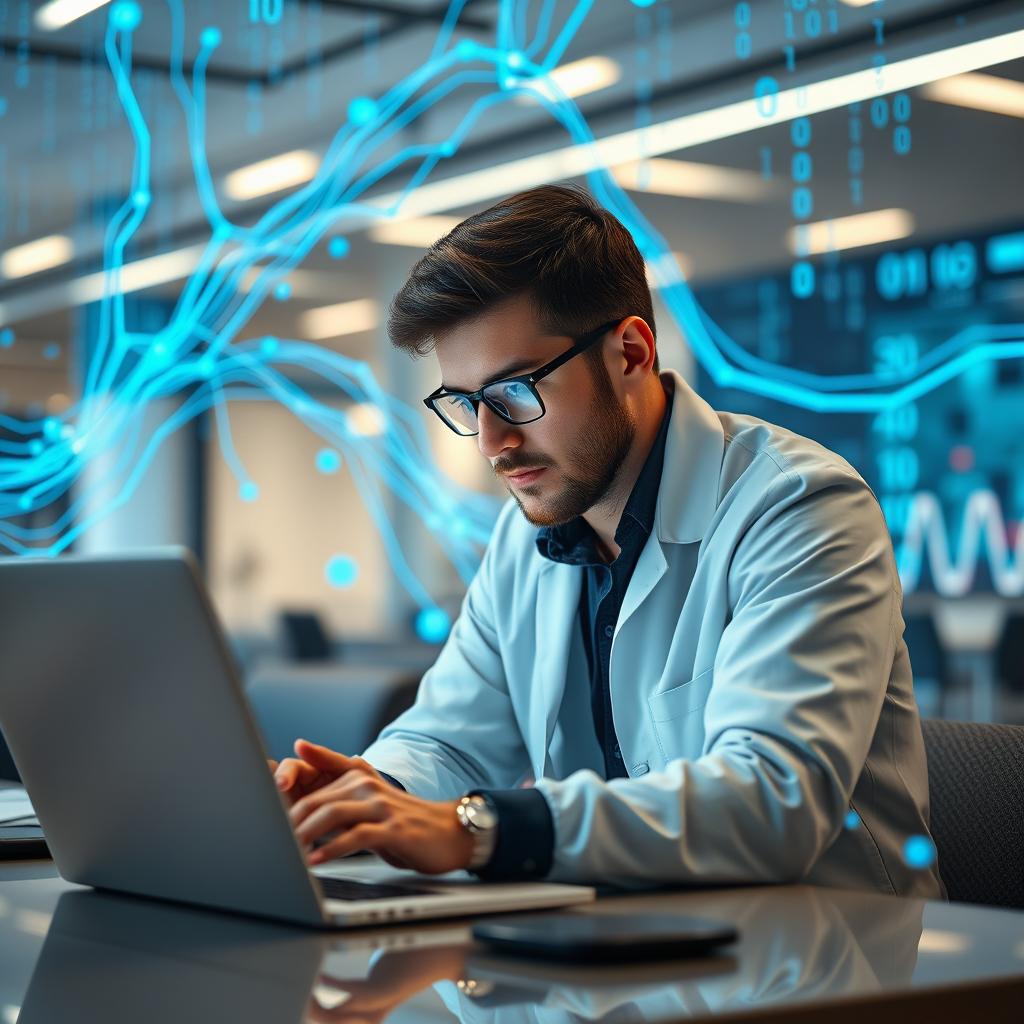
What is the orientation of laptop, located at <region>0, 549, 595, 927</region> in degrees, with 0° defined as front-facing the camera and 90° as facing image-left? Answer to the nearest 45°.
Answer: approximately 225°

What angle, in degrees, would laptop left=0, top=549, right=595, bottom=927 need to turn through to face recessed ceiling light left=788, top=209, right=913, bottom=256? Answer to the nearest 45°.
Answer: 0° — it already faces it

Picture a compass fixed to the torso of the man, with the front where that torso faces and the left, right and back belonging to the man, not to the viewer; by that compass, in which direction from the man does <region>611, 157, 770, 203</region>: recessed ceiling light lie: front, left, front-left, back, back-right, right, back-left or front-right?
back-right

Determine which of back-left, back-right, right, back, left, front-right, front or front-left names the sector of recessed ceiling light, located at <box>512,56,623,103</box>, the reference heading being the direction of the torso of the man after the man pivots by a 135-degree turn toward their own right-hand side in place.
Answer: front

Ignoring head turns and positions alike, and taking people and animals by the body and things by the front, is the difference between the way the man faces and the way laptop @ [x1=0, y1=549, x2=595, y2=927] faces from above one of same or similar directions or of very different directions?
very different directions

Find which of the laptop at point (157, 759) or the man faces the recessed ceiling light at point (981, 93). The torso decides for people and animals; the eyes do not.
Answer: the laptop

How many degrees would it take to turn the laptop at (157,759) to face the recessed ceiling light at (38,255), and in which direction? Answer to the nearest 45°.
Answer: approximately 45° to its left

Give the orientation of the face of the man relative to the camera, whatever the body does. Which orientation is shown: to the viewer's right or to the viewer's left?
to the viewer's left

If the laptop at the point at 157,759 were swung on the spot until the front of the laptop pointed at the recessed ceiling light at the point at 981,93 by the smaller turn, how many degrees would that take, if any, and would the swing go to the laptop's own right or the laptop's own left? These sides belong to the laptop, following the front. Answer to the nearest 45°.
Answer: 0° — it already faces it

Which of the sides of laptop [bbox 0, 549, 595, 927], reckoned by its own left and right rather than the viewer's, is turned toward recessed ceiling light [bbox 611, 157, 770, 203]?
front
